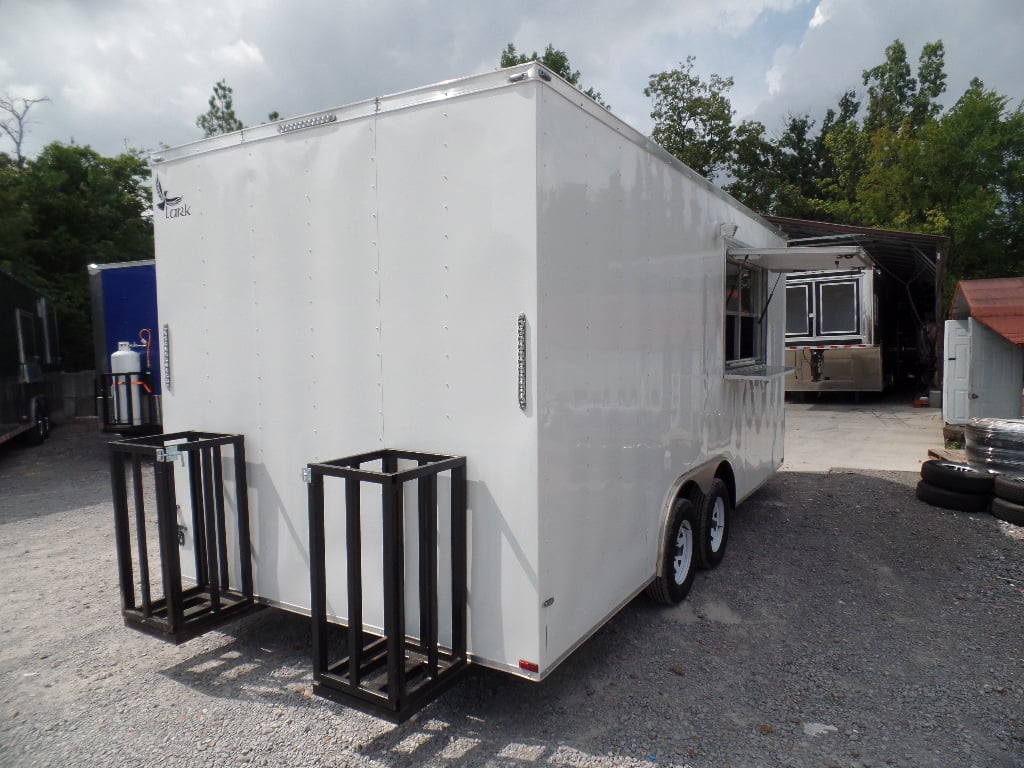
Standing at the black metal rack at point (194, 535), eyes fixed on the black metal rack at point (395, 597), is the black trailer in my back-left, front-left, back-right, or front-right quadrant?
back-left

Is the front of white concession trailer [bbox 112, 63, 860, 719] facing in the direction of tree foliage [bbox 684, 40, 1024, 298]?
yes

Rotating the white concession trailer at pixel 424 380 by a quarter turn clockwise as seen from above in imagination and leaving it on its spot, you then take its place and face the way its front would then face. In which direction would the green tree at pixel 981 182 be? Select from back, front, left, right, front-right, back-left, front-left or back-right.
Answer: left

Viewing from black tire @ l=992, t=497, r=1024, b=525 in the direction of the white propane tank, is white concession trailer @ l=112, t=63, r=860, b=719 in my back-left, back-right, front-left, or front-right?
front-left

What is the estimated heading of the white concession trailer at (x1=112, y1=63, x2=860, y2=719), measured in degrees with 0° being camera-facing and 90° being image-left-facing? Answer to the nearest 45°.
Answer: approximately 225°

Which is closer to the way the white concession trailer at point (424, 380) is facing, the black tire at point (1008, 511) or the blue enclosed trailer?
the black tire
